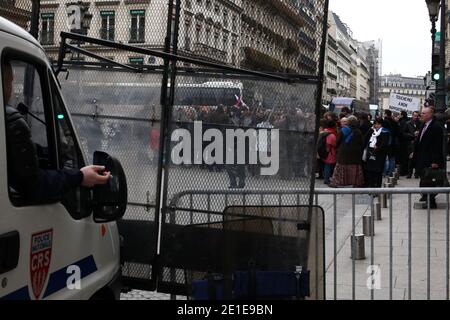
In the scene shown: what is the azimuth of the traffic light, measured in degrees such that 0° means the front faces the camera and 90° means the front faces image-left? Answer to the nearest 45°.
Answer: approximately 0°

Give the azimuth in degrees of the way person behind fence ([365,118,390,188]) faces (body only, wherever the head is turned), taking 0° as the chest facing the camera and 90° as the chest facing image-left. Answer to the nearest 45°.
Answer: approximately 45°

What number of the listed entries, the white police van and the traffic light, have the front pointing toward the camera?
1

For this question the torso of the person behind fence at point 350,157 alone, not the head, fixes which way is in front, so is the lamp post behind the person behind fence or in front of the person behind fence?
behind

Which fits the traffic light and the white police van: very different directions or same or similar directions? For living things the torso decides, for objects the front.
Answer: very different directions

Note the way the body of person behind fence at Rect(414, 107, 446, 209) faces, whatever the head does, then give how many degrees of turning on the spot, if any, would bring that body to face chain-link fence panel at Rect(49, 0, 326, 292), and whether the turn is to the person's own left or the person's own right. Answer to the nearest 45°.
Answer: approximately 45° to the person's own left

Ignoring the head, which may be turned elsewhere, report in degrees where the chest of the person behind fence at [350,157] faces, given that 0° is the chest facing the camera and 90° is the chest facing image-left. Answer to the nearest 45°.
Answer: approximately 180°
